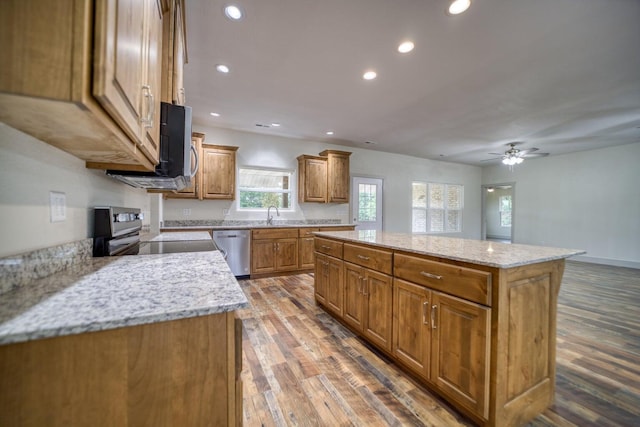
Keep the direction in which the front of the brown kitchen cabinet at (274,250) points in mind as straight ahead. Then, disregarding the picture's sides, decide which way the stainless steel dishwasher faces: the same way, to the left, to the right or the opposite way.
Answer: the same way

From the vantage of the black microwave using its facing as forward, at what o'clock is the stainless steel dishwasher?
The stainless steel dishwasher is roughly at 10 o'clock from the black microwave.

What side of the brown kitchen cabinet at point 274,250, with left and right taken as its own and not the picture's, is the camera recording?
front

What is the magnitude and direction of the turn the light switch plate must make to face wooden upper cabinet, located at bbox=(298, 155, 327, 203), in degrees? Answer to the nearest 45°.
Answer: approximately 90° to its left

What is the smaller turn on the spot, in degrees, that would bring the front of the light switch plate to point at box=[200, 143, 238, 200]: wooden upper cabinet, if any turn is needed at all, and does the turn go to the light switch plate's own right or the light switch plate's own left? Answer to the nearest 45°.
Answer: approximately 90° to the light switch plate's own left

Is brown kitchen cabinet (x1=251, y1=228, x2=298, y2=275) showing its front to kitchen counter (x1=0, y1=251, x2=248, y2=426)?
yes

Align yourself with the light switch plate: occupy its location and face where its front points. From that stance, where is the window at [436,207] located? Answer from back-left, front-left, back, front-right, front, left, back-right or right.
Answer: front-left

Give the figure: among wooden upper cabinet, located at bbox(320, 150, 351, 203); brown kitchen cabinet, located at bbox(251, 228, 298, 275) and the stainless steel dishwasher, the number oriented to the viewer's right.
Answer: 0

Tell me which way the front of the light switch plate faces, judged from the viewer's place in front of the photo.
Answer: facing the viewer and to the right of the viewer

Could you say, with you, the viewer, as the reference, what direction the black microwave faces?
facing to the right of the viewer

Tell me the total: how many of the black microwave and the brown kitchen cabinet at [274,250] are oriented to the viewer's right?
1

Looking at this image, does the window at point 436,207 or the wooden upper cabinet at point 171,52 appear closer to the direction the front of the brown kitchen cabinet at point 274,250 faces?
the wooden upper cabinet

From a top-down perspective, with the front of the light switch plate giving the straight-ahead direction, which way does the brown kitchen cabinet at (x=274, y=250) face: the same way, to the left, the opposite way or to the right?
to the right

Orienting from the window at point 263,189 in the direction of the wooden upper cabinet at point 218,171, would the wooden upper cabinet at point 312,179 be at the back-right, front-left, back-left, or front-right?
back-left

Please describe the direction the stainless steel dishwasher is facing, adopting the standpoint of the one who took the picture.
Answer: facing the viewer
